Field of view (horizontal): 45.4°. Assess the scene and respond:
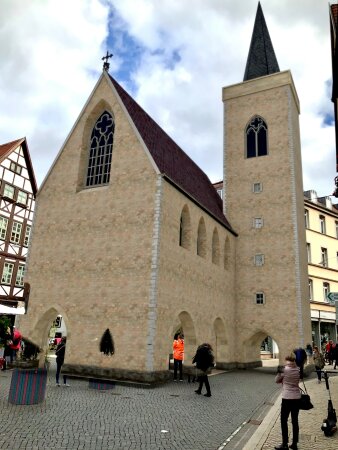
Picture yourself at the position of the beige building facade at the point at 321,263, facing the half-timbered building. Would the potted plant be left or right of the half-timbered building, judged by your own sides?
left

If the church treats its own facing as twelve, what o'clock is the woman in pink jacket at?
The woman in pink jacket is roughly at 10 o'clock from the church.

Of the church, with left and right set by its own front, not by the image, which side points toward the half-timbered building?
right
